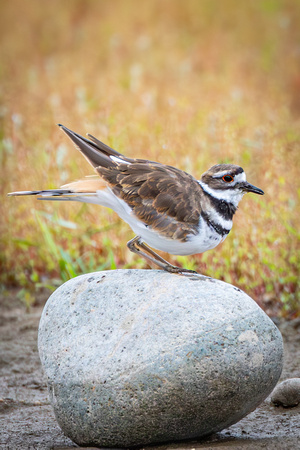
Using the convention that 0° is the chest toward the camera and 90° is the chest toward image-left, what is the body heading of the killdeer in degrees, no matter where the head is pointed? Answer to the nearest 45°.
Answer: approximately 270°
